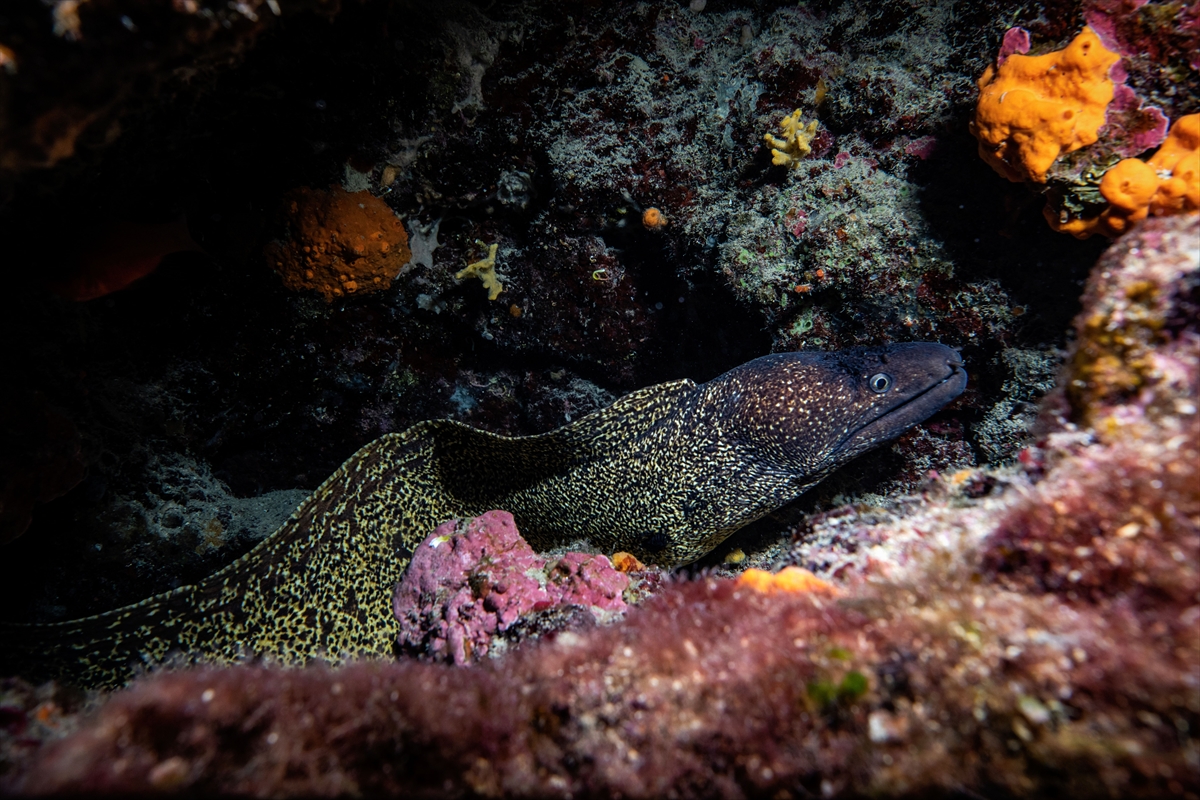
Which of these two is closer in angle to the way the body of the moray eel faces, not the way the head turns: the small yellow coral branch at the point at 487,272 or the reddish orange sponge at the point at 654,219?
the reddish orange sponge

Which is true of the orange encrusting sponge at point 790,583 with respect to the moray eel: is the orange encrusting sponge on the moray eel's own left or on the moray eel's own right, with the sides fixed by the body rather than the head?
on the moray eel's own right

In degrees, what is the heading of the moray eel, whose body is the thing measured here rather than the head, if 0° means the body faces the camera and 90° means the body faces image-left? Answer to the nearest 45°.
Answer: approximately 270°
